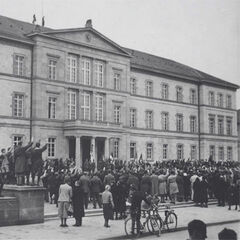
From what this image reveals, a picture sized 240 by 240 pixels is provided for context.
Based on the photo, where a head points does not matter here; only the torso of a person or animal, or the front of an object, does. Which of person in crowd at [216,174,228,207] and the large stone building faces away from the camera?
the person in crowd

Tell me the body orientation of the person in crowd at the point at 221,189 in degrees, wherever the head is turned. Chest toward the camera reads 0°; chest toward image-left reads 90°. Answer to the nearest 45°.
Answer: approximately 180°

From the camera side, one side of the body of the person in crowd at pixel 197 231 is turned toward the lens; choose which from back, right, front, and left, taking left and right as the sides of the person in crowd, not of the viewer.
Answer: back

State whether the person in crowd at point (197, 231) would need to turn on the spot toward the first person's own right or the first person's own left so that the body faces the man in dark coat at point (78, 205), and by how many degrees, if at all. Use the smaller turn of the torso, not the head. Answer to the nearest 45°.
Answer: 0° — they already face them

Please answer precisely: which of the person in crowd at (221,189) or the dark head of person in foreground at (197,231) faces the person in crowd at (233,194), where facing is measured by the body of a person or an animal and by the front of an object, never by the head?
the dark head of person in foreground at (197,231)

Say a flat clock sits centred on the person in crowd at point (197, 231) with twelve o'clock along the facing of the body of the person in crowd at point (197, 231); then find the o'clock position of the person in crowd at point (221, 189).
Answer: the person in crowd at point (221, 189) is roughly at 12 o'clock from the person in crowd at point (197, 231).

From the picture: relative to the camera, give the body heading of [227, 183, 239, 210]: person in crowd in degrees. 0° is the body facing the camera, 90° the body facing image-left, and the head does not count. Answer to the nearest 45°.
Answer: approximately 180°

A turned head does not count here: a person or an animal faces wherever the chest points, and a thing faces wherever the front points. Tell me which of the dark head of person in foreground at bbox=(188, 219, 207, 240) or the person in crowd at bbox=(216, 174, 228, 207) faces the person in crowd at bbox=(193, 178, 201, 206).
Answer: the dark head of person in foreground at bbox=(188, 219, 207, 240)

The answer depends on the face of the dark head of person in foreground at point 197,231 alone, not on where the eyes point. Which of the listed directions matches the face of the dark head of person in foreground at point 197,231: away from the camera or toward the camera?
away from the camera

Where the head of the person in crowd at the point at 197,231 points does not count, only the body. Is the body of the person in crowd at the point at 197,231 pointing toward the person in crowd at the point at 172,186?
yes

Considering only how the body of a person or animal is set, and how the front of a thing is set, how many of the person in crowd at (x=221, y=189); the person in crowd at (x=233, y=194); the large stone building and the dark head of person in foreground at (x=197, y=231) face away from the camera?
3

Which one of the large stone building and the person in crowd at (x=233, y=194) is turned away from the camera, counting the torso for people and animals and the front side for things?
the person in crowd
